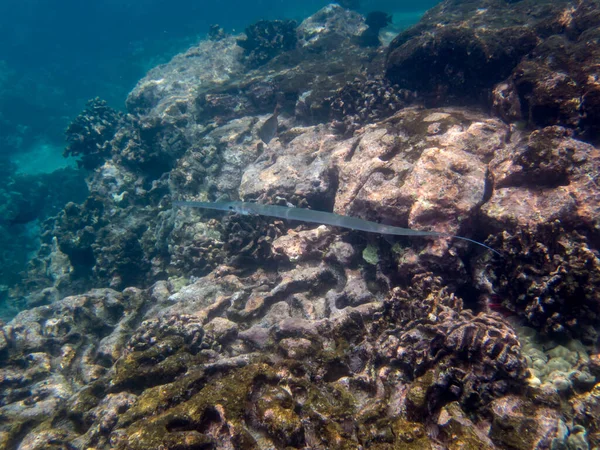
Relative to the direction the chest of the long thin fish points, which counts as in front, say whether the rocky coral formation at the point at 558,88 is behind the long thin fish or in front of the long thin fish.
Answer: behind

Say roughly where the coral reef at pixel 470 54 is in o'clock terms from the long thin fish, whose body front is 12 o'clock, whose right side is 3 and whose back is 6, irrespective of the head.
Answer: The coral reef is roughly at 5 o'clock from the long thin fish.

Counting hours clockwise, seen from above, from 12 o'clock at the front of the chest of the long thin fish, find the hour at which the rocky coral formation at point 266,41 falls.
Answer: The rocky coral formation is roughly at 3 o'clock from the long thin fish.

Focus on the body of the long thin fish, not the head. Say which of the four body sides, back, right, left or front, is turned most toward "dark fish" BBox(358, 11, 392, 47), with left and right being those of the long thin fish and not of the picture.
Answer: right

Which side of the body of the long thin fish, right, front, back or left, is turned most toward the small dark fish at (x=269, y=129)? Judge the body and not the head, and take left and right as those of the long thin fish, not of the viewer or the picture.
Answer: right

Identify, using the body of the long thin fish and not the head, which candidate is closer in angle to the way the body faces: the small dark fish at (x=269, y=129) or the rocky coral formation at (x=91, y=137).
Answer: the rocky coral formation

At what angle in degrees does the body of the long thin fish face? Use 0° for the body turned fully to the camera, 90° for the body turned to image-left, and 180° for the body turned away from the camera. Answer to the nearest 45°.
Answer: approximately 90°

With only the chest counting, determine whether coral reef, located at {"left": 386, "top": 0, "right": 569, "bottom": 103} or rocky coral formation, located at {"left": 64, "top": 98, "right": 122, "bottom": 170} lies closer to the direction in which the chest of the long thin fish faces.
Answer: the rocky coral formation

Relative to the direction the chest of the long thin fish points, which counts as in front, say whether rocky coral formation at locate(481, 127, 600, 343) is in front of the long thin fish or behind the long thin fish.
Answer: behind
